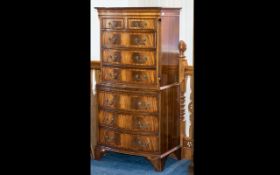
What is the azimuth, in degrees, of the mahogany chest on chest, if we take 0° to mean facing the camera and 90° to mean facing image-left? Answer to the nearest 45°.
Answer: approximately 45°
